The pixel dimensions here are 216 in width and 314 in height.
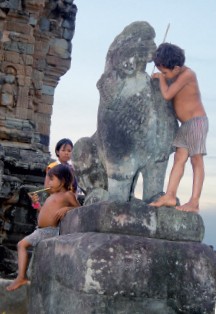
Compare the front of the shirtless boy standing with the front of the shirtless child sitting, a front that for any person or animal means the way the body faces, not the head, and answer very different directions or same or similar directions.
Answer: same or similar directions

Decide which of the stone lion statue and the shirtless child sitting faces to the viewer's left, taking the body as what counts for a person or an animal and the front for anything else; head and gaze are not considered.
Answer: the shirtless child sitting

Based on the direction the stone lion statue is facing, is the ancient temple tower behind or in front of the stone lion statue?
behind

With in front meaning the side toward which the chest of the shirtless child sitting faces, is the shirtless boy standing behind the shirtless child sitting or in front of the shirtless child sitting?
behind

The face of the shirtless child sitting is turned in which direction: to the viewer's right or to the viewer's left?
to the viewer's left

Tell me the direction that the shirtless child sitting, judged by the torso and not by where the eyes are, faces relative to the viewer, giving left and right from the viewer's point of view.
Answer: facing to the left of the viewer

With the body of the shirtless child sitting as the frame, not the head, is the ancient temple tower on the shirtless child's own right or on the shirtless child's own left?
on the shirtless child's own right

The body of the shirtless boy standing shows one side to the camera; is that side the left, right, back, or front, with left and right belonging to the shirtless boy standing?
left
